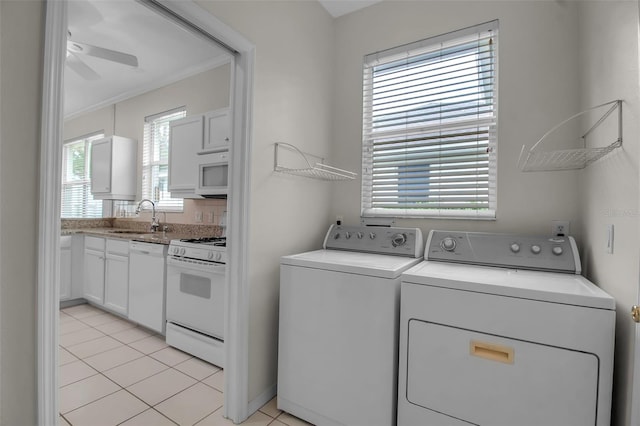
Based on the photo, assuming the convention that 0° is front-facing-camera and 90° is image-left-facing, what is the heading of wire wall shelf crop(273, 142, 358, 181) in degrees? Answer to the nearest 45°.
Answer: approximately 315°

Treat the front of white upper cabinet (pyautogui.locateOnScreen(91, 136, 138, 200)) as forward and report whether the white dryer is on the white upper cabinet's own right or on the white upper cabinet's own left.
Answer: on the white upper cabinet's own left

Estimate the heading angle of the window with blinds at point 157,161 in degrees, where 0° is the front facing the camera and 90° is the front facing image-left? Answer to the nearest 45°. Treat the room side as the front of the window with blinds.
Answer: approximately 45°

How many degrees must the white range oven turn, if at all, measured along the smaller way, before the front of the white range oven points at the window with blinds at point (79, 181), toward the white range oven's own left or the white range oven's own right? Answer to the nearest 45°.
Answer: approximately 90° to the white range oven's own right

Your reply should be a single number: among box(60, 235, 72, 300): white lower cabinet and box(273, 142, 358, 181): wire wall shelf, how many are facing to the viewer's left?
0

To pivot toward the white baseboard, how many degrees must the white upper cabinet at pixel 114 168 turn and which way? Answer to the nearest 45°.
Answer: approximately 45° to its left

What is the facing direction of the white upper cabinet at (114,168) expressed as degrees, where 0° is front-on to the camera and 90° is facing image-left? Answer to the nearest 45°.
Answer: approximately 45°

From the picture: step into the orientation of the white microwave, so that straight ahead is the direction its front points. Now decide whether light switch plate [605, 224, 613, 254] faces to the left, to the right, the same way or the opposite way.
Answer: to the right

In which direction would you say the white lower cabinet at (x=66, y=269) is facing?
toward the camera

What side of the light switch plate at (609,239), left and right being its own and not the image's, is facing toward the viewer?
left

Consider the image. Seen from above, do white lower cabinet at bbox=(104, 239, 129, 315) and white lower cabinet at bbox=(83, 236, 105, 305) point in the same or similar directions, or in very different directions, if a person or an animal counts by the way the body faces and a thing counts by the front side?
same or similar directions

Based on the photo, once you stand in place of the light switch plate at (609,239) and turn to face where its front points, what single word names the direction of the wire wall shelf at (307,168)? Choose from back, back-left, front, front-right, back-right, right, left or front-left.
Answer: front

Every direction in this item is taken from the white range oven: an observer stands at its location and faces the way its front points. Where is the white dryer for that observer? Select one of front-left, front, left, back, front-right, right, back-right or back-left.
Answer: left

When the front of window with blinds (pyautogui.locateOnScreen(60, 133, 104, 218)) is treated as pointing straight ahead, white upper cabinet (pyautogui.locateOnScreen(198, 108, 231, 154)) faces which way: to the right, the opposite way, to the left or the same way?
the same way

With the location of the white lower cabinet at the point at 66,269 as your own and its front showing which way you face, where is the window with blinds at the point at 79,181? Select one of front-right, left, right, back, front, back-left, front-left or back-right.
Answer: back

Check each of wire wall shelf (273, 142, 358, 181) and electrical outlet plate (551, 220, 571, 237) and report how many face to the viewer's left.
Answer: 0
